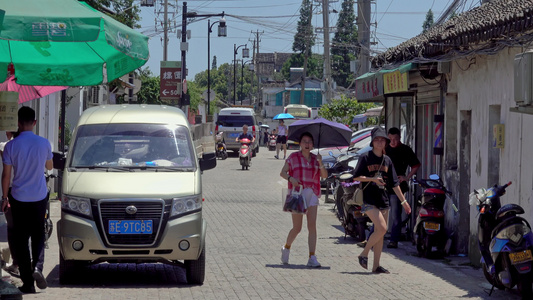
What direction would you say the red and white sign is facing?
toward the camera

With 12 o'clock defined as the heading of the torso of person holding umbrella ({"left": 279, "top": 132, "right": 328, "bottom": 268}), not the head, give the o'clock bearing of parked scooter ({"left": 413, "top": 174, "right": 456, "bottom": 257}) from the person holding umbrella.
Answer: The parked scooter is roughly at 8 o'clock from the person holding umbrella.

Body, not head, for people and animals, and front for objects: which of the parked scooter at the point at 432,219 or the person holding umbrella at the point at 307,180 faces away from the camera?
the parked scooter

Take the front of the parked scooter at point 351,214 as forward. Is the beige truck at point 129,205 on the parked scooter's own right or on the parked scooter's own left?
on the parked scooter's own left

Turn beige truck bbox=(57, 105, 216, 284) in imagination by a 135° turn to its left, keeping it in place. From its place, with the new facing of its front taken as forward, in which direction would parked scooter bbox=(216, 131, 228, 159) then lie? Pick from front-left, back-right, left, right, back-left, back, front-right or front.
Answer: front-left

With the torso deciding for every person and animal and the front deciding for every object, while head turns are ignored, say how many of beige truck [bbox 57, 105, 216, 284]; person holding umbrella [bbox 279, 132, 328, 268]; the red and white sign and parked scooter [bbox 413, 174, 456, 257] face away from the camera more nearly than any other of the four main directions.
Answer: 1

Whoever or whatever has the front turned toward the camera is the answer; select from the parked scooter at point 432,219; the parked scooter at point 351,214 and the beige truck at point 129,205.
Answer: the beige truck

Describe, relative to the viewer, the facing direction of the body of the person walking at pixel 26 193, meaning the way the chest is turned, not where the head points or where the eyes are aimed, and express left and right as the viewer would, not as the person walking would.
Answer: facing away from the viewer

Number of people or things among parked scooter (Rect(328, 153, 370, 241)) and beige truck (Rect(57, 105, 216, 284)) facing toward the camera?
1

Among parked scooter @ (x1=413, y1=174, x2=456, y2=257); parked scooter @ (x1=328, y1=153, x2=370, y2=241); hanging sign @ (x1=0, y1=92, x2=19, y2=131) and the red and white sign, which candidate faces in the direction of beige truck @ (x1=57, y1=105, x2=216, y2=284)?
the red and white sign

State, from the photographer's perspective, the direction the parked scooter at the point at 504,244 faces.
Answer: facing away from the viewer and to the left of the viewer

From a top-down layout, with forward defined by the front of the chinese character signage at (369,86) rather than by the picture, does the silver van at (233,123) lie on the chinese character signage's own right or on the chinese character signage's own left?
on the chinese character signage's own right

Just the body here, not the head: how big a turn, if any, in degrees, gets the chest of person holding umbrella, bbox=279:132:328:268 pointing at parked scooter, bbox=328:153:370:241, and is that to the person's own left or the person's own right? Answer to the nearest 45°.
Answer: approximately 180°

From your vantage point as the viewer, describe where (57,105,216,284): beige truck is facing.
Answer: facing the viewer

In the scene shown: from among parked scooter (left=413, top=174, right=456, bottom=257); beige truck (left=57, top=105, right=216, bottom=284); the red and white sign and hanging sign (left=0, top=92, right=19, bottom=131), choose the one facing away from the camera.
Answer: the parked scooter
